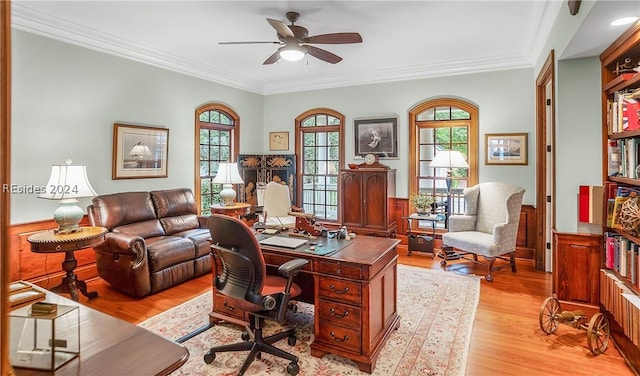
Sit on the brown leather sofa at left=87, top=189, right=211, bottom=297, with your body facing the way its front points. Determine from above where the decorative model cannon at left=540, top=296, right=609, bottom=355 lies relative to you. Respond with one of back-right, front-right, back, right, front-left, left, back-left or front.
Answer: front

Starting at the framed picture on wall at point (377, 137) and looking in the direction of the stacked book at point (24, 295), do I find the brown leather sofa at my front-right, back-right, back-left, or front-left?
front-right

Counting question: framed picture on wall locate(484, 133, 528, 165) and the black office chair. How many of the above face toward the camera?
1

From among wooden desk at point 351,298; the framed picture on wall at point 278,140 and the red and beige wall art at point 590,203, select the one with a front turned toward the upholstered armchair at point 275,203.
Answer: the framed picture on wall

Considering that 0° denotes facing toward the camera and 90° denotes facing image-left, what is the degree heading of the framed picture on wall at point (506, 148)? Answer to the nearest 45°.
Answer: approximately 0°

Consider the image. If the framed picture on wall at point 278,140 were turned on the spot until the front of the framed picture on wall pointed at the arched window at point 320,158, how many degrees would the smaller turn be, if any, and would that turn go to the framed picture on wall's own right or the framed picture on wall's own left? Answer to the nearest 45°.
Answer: approximately 45° to the framed picture on wall's own left

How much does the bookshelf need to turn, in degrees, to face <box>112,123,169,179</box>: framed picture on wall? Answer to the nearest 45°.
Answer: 0° — it already faces it

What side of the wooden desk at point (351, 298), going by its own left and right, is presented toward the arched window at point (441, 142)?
back

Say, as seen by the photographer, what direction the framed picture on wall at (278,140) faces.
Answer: facing the viewer

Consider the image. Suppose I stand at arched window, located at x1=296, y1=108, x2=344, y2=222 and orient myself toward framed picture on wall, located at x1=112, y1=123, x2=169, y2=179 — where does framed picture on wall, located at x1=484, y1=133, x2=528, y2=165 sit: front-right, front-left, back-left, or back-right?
back-left

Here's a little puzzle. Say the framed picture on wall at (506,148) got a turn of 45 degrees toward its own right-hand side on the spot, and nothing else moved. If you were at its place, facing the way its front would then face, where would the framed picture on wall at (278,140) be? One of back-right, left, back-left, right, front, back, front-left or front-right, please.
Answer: front-right

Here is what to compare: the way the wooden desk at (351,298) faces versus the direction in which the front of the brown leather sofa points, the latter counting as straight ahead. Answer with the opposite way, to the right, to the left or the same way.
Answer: to the right

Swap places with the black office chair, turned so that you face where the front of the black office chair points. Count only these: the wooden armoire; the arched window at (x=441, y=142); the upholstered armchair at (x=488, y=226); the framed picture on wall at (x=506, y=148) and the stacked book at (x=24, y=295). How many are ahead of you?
4

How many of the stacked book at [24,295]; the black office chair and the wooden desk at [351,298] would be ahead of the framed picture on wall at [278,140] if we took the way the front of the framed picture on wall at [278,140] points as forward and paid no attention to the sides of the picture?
3

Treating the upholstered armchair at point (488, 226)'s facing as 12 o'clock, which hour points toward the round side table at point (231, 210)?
The round side table is roughly at 1 o'clock from the upholstered armchair.

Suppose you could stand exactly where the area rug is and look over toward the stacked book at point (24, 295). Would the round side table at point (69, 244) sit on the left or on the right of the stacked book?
right

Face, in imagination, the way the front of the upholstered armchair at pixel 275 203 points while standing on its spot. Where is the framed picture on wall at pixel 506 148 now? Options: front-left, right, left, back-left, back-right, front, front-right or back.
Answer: front-left

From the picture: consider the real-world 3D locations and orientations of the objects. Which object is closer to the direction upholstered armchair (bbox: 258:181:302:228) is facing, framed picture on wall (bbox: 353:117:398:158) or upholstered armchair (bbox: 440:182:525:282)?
the upholstered armchair
